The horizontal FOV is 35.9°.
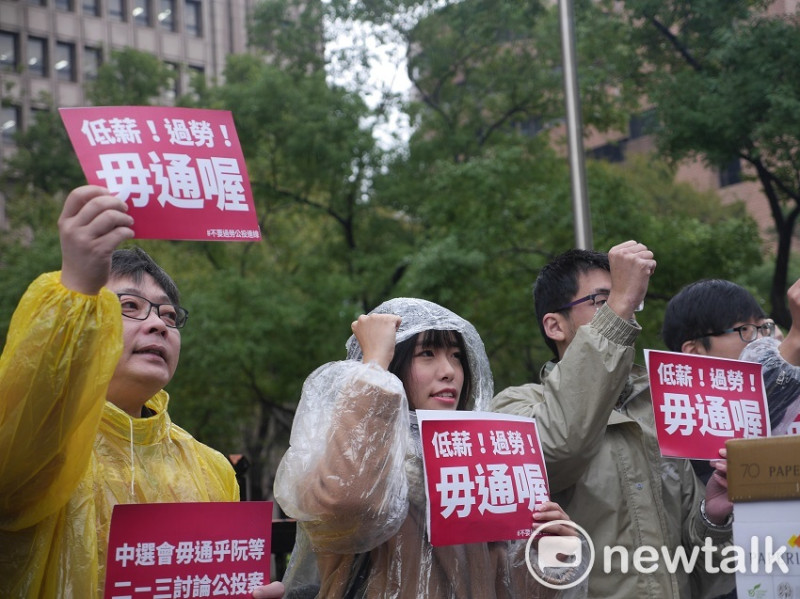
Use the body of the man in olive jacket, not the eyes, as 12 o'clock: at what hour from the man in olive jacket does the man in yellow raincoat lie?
The man in yellow raincoat is roughly at 3 o'clock from the man in olive jacket.

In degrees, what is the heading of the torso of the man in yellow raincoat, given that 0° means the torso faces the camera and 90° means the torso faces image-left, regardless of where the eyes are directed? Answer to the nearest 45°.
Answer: approximately 315°

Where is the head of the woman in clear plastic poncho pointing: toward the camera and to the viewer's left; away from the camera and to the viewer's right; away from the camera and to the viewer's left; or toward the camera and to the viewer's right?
toward the camera and to the viewer's right

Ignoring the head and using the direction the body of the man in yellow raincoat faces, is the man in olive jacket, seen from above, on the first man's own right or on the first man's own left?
on the first man's own left

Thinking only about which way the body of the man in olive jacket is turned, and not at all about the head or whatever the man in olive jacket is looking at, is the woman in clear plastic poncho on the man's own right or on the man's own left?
on the man's own right

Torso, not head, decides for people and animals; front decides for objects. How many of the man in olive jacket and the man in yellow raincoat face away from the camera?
0
